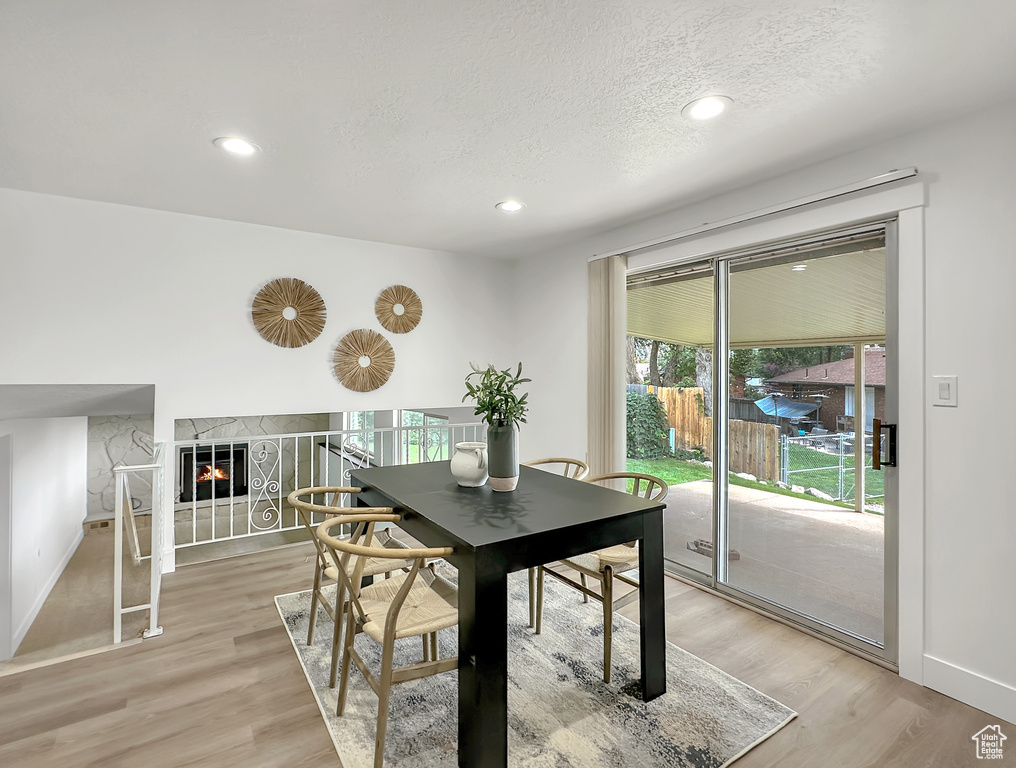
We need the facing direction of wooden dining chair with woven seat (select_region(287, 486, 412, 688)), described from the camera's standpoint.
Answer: facing to the right of the viewer

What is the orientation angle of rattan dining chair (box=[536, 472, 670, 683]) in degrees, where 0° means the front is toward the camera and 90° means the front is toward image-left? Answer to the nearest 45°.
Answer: approximately 45°

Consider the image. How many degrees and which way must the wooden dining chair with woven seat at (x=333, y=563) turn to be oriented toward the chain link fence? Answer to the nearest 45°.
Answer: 0° — it already faces it

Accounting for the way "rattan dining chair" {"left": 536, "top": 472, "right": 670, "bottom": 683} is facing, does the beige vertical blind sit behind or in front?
behind

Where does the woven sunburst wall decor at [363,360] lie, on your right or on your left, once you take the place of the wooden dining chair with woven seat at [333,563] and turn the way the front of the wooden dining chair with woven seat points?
on your left

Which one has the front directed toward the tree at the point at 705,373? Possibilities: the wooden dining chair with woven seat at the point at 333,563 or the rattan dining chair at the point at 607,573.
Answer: the wooden dining chair with woven seat at the point at 333,563

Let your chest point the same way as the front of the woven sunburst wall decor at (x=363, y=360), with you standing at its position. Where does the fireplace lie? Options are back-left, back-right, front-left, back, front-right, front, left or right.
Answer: back-right
